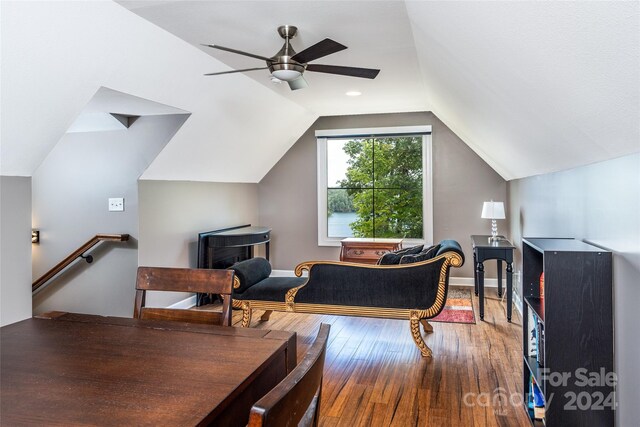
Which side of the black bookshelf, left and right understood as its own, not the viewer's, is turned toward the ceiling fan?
front

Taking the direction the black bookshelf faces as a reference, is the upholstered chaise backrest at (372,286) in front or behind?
in front

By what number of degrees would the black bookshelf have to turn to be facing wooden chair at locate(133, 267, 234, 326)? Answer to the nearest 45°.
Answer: approximately 45° to its left

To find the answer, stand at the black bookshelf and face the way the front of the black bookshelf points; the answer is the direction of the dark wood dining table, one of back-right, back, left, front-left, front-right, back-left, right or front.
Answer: front-left

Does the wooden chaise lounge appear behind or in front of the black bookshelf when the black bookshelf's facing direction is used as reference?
in front

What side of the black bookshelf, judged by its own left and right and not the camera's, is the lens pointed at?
left

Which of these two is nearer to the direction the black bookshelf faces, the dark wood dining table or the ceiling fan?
the ceiling fan
